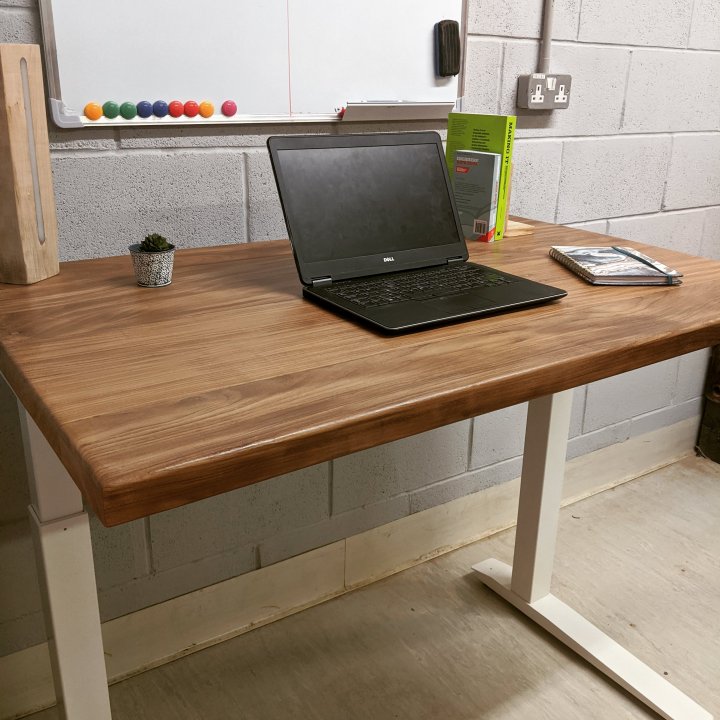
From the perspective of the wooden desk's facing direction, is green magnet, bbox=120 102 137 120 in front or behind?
behind

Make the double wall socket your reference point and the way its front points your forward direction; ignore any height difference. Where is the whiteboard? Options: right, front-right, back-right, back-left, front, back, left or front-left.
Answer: right

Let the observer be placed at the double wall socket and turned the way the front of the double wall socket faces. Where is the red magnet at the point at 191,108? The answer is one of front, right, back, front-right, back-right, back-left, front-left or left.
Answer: right

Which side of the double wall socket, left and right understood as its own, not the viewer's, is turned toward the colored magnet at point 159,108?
right

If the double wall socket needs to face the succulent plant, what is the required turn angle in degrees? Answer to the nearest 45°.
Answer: approximately 90° to its right

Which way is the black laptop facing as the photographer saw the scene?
facing the viewer and to the right of the viewer

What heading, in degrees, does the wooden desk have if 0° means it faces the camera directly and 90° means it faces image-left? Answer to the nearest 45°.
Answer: approximately 315°
